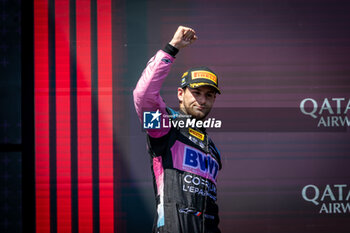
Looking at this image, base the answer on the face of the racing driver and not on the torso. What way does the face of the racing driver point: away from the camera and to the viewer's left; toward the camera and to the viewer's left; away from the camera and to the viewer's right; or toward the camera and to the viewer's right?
toward the camera and to the viewer's right

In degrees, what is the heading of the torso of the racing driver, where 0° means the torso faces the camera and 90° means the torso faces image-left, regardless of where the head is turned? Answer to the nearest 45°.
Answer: approximately 315°
